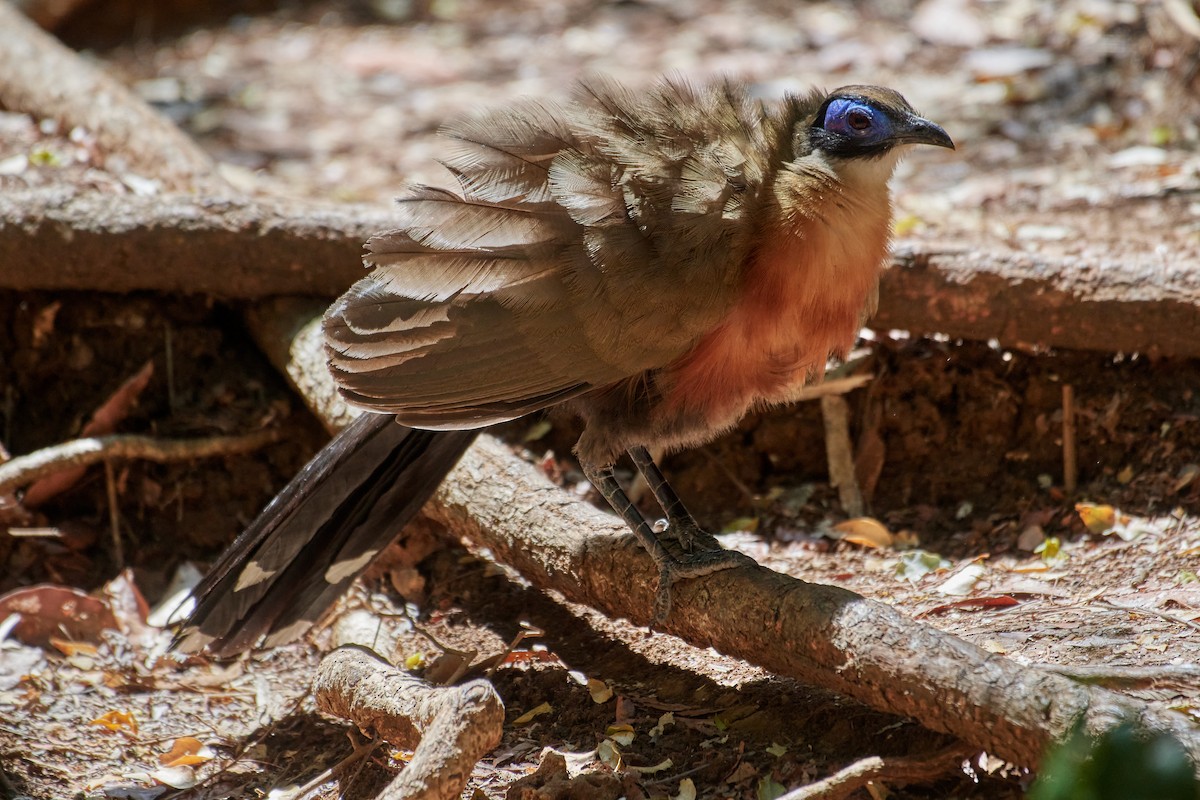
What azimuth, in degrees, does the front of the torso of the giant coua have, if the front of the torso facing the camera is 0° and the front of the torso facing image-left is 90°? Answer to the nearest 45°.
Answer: approximately 270°

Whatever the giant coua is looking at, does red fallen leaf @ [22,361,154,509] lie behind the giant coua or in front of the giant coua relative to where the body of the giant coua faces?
behind

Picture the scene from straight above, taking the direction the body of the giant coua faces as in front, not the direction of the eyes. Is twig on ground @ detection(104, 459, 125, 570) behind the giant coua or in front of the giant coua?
behind

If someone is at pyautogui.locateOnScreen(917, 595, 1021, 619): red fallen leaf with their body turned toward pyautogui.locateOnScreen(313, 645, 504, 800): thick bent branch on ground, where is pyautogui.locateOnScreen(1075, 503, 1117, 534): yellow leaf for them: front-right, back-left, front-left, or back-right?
back-right

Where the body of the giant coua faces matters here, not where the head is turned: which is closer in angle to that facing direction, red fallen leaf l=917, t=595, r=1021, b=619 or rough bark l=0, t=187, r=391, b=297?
the red fallen leaf

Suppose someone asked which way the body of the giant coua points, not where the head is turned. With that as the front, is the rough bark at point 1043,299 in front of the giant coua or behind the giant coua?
in front

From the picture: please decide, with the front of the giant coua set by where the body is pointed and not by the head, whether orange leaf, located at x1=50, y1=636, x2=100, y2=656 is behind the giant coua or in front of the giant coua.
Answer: behind

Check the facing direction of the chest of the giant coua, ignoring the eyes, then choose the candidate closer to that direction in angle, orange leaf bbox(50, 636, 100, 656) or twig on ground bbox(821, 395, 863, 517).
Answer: the twig on ground
